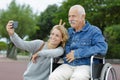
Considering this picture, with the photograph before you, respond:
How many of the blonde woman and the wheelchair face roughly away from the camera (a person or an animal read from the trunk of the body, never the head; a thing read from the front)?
0

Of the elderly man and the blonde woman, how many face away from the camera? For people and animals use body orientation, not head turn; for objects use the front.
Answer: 0

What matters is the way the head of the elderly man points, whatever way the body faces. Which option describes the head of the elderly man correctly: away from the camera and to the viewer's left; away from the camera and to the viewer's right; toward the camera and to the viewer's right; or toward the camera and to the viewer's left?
toward the camera and to the viewer's left

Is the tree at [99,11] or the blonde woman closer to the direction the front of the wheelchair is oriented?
the blonde woman

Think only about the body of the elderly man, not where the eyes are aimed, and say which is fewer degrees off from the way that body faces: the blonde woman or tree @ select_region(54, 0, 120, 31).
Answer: the blonde woman

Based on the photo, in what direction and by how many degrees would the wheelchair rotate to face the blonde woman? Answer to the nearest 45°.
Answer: approximately 45° to its right

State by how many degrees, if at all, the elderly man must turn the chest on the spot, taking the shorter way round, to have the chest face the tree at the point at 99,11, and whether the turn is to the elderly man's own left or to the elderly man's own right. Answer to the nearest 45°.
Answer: approximately 135° to the elderly man's own right

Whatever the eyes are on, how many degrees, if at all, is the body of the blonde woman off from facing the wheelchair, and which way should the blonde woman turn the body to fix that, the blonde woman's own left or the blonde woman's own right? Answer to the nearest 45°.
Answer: approximately 135° to the blonde woman's own left

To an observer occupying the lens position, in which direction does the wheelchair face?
facing the viewer and to the left of the viewer

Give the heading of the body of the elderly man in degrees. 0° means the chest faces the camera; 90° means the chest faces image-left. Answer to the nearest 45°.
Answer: approximately 45°

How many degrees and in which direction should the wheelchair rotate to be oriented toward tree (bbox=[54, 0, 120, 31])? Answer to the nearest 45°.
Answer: approximately 135° to its right

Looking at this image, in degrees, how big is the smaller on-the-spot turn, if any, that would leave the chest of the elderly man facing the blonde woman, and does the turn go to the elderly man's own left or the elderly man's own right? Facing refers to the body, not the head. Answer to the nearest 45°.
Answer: approximately 45° to the elderly man's own right
